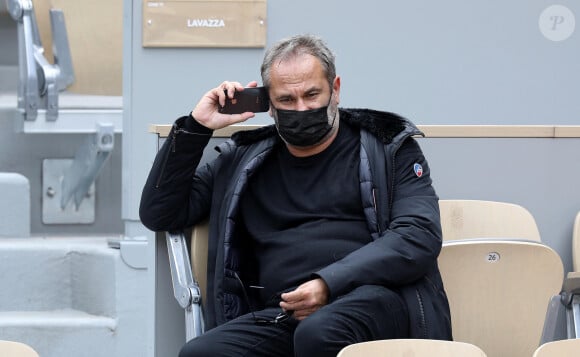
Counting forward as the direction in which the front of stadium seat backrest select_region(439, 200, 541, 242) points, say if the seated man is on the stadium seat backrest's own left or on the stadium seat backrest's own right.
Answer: on the stadium seat backrest's own right

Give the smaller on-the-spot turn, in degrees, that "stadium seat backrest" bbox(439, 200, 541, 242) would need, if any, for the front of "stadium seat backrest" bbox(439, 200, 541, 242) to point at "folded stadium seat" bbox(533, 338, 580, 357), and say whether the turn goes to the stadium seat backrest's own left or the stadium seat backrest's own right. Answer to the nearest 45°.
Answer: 0° — it already faces it

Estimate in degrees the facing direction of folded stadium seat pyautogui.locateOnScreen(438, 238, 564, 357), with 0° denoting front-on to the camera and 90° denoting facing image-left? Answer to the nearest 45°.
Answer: approximately 0°

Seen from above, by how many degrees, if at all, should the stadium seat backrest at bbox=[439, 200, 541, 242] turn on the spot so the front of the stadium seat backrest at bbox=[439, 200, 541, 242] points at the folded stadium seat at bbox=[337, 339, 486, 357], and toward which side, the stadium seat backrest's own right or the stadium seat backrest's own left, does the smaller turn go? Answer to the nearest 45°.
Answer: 0° — it already faces it

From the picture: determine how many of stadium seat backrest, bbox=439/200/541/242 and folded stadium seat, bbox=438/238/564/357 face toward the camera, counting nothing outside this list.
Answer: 2

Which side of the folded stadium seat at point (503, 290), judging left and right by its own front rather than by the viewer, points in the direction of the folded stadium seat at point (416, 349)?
front

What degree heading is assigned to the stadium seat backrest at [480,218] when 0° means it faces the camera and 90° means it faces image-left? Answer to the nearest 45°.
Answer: approximately 0°

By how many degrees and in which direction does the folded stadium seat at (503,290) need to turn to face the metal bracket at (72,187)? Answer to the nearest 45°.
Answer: approximately 135° to its right
